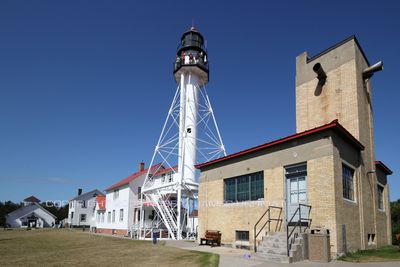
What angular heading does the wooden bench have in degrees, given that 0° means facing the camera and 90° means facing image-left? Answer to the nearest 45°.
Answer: approximately 45°

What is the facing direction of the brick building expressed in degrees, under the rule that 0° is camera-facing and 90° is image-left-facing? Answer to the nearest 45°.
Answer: approximately 45°

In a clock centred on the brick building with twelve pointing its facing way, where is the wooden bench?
The wooden bench is roughly at 2 o'clock from the brick building.

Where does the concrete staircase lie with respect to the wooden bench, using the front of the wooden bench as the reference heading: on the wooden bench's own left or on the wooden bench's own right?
on the wooden bench's own left

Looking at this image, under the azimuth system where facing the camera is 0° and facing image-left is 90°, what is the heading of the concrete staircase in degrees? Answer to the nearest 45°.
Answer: approximately 45°
